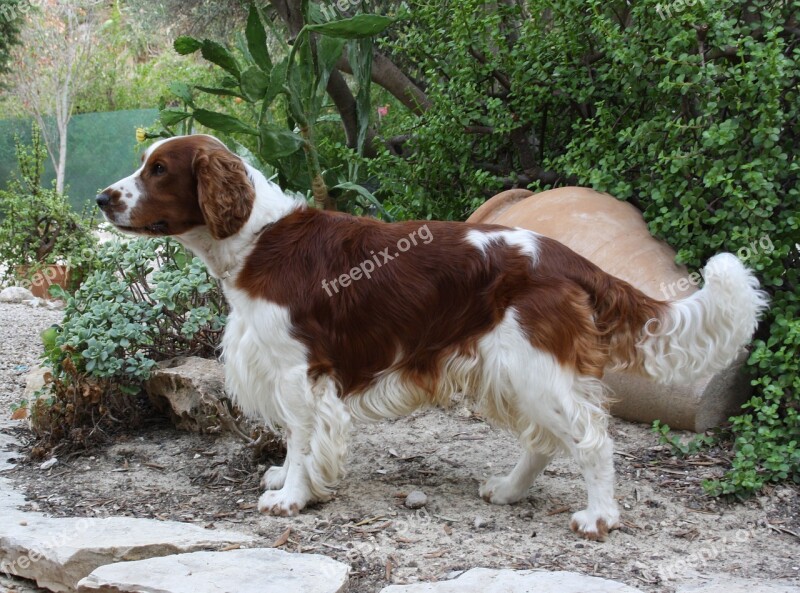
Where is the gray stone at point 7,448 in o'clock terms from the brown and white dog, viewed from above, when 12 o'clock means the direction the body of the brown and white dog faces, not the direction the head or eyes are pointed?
The gray stone is roughly at 1 o'clock from the brown and white dog.

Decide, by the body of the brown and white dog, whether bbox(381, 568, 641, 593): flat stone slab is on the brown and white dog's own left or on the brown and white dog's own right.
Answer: on the brown and white dog's own left

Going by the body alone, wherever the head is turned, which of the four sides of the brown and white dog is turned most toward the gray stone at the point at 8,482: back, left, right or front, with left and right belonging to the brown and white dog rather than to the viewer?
front

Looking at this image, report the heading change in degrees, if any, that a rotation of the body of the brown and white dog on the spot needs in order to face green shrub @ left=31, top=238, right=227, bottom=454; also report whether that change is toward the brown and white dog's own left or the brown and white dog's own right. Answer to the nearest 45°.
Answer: approximately 45° to the brown and white dog's own right

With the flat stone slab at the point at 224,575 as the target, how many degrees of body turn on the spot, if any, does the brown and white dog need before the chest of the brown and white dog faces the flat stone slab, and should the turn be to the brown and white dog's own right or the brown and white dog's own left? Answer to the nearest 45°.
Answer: approximately 45° to the brown and white dog's own left

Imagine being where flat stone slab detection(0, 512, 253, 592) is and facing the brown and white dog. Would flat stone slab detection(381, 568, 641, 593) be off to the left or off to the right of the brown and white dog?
right

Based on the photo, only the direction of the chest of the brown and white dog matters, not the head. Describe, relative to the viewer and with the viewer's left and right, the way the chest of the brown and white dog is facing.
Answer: facing to the left of the viewer
